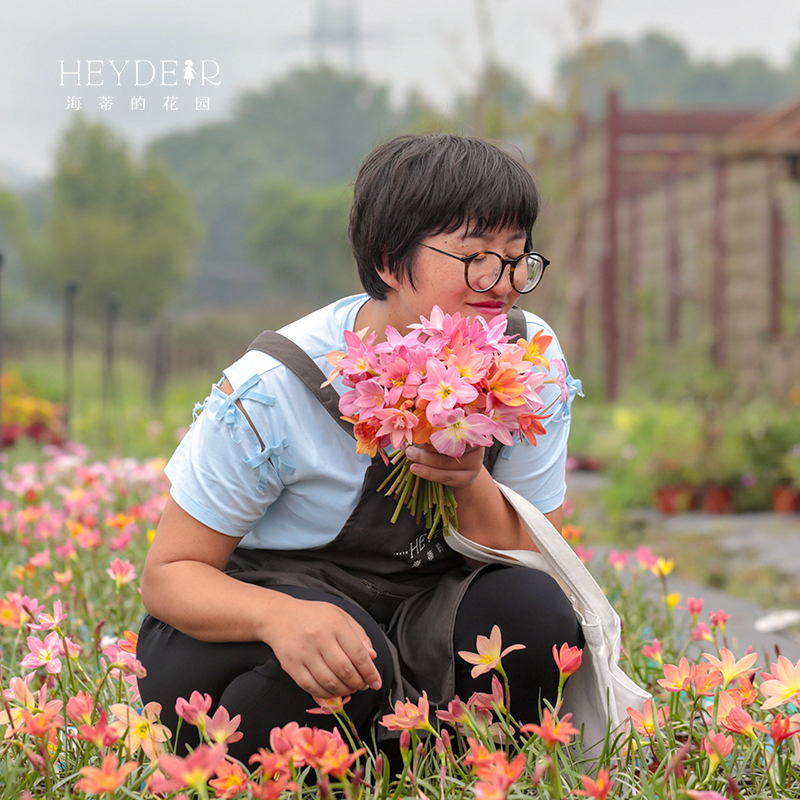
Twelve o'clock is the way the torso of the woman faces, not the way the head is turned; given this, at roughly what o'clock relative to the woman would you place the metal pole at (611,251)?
The metal pole is roughly at 8 o'clock from the woman.

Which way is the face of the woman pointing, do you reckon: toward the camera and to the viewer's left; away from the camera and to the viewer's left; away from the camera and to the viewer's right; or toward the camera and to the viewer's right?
toward the camera and to the viewer's right

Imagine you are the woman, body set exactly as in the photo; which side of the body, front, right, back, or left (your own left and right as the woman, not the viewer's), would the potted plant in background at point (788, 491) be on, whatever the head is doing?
left
